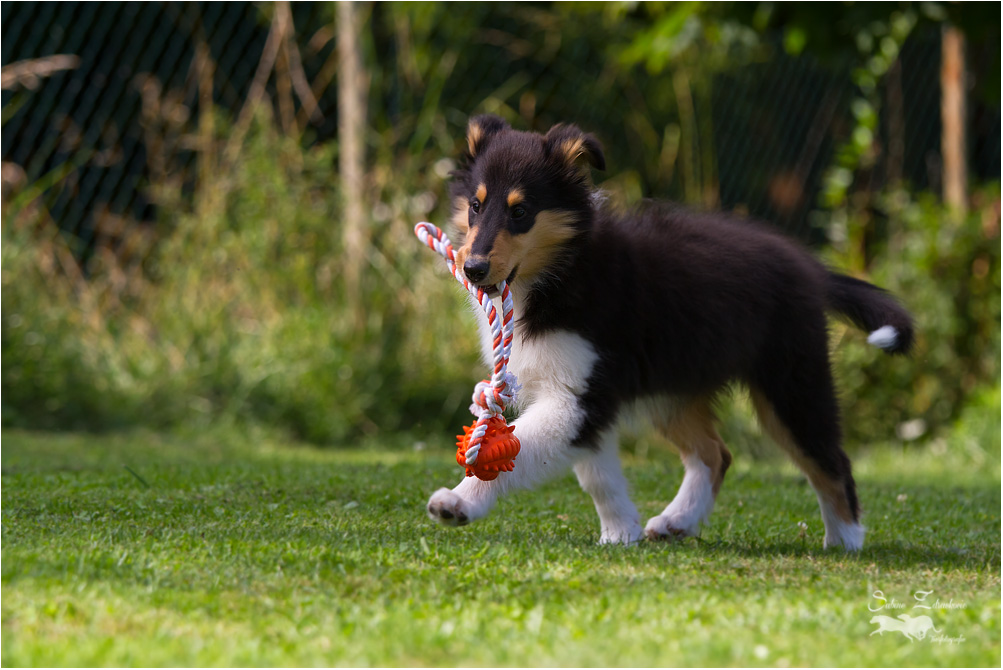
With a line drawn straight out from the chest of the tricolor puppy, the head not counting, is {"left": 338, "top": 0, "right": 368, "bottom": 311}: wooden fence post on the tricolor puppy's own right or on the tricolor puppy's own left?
on the tricolor puppy's own right

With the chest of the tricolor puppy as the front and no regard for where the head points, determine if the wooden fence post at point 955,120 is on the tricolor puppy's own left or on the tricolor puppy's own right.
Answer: on the tricolor puppy's own right

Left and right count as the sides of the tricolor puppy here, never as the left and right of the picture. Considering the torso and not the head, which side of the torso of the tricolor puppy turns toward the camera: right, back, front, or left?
left
